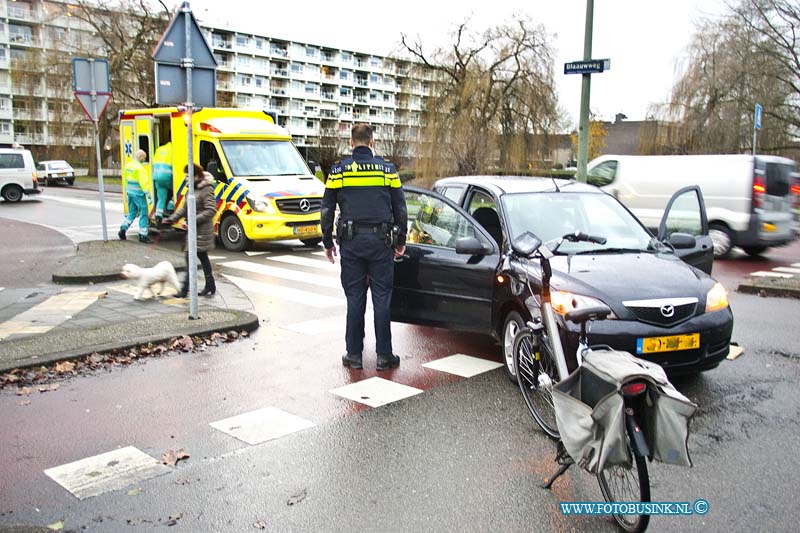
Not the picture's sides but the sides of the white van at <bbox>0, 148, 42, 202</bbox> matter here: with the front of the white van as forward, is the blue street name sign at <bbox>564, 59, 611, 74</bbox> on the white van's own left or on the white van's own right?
on the white van's own left

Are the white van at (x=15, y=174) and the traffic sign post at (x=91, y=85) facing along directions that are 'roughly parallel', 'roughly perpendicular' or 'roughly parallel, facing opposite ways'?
roughly perpendicular

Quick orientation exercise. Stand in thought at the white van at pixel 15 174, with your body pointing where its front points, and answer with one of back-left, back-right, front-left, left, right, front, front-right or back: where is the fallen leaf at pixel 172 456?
left

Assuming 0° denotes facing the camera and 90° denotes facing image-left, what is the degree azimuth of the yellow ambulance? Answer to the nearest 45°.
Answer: approximately 315°

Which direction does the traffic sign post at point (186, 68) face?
away from the camera

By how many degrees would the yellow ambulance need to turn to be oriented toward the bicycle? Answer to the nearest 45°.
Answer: approximately 45° to its right

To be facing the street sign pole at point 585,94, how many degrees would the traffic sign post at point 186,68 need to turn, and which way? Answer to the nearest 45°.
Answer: approximately 45° to its right

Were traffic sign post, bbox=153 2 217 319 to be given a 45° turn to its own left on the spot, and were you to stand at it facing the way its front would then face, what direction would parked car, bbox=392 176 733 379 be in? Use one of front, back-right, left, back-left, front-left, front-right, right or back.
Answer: back

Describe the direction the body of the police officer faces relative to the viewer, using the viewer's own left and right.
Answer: facing away from the viewer

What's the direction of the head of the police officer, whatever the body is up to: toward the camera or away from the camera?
away from the camera
